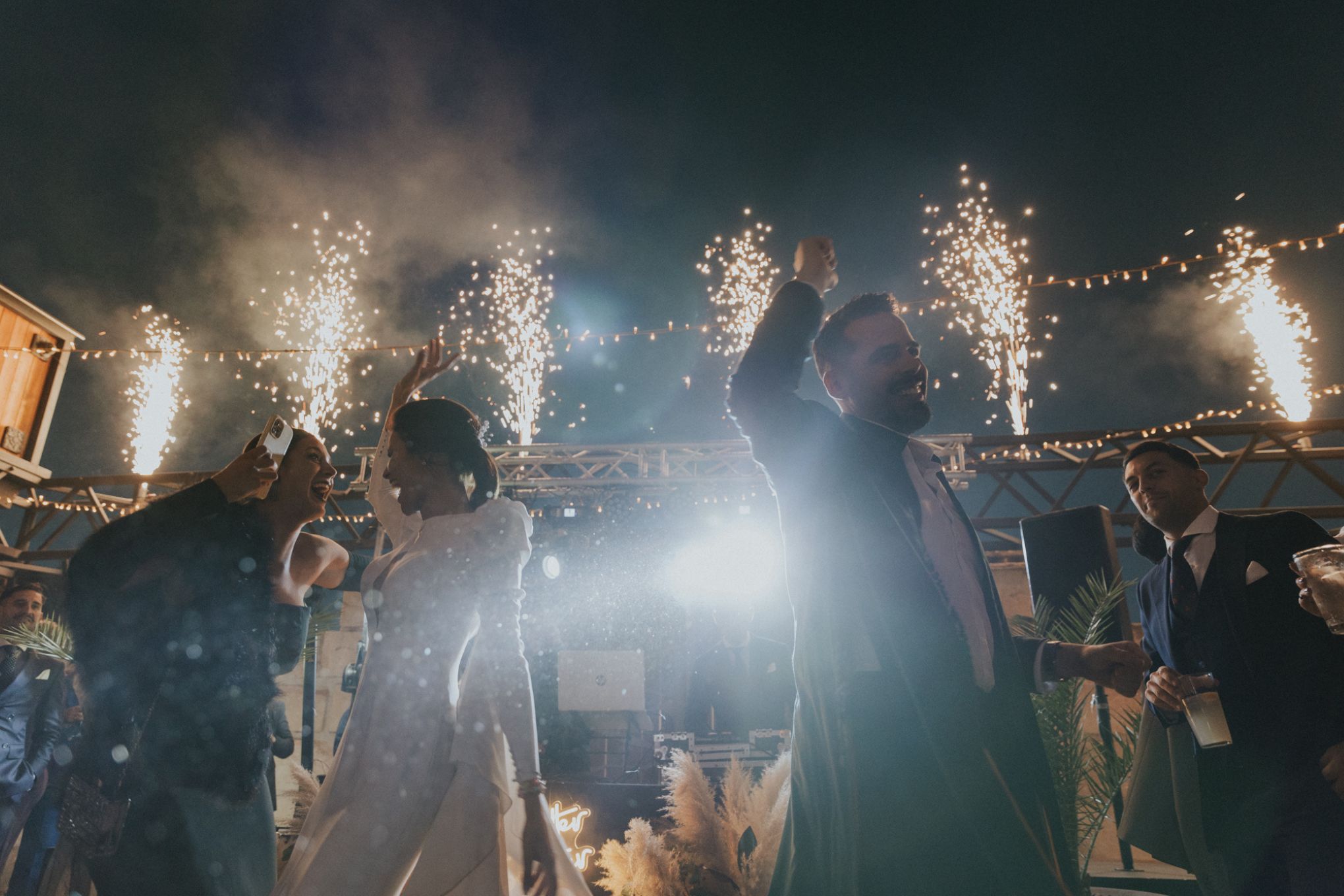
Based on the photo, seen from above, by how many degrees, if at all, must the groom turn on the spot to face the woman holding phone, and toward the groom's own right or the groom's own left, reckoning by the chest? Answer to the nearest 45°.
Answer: approximately 135° to the groom's own right

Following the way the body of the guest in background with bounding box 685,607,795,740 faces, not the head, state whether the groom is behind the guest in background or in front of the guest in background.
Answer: in front

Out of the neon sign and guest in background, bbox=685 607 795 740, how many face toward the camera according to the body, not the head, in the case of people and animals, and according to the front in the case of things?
2

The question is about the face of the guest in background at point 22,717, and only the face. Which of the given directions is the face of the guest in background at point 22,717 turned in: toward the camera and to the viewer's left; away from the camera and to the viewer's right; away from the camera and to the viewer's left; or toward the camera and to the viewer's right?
toward the camera and to the viewer's right

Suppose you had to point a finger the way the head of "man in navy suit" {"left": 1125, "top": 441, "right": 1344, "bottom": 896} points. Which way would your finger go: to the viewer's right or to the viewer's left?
to the viewer's left

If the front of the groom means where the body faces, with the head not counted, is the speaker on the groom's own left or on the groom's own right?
on the groom's own left

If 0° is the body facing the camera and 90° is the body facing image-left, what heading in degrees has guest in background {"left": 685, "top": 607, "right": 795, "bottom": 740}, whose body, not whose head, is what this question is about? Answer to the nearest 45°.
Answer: approximately 0°
